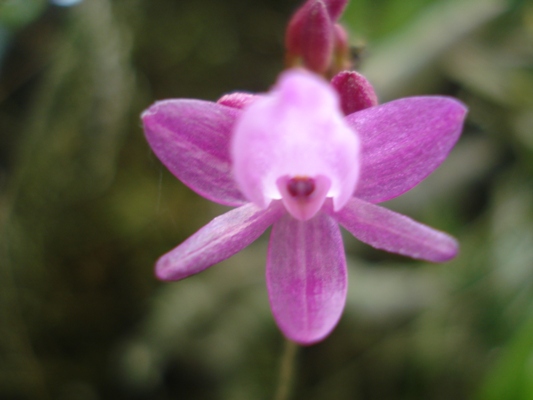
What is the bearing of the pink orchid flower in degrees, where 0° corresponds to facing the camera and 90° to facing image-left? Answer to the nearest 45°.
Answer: approximately 0°
